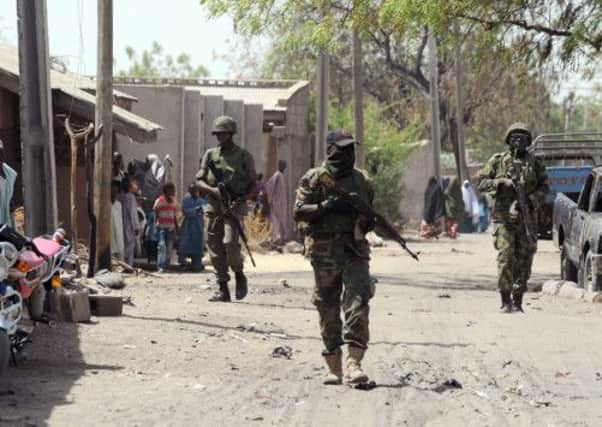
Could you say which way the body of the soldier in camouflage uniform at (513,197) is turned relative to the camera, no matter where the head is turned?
toward the camera

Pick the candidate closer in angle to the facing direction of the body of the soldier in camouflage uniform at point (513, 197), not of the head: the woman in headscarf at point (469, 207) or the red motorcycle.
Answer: the red motorcycle

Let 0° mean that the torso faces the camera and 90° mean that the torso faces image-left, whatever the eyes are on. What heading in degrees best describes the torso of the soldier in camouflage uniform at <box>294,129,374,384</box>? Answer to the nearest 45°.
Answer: approximately 0°

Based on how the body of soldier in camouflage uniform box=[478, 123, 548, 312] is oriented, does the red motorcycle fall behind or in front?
in front

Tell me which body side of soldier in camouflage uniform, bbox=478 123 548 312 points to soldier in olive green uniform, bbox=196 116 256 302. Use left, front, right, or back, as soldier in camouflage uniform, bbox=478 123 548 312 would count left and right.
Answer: right

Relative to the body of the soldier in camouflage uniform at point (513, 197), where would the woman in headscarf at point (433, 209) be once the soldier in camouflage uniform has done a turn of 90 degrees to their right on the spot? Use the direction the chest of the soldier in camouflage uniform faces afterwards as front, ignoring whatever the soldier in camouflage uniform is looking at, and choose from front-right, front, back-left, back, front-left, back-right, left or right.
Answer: right

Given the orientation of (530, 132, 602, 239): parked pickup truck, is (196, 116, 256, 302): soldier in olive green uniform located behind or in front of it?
behind

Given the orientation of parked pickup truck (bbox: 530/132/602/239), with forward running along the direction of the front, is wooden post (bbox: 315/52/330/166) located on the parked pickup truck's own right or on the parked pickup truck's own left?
on the parked pickup truck's own left

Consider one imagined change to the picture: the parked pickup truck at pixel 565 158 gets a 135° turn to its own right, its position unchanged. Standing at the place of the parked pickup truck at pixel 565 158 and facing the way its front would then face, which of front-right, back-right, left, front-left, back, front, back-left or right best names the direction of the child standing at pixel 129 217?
right

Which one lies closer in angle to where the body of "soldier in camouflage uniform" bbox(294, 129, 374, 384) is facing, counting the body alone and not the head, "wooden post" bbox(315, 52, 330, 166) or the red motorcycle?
the red motorcycle

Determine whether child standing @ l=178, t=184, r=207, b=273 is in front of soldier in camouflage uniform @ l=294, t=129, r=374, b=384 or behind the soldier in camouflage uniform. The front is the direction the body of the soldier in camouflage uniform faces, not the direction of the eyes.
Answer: behind
